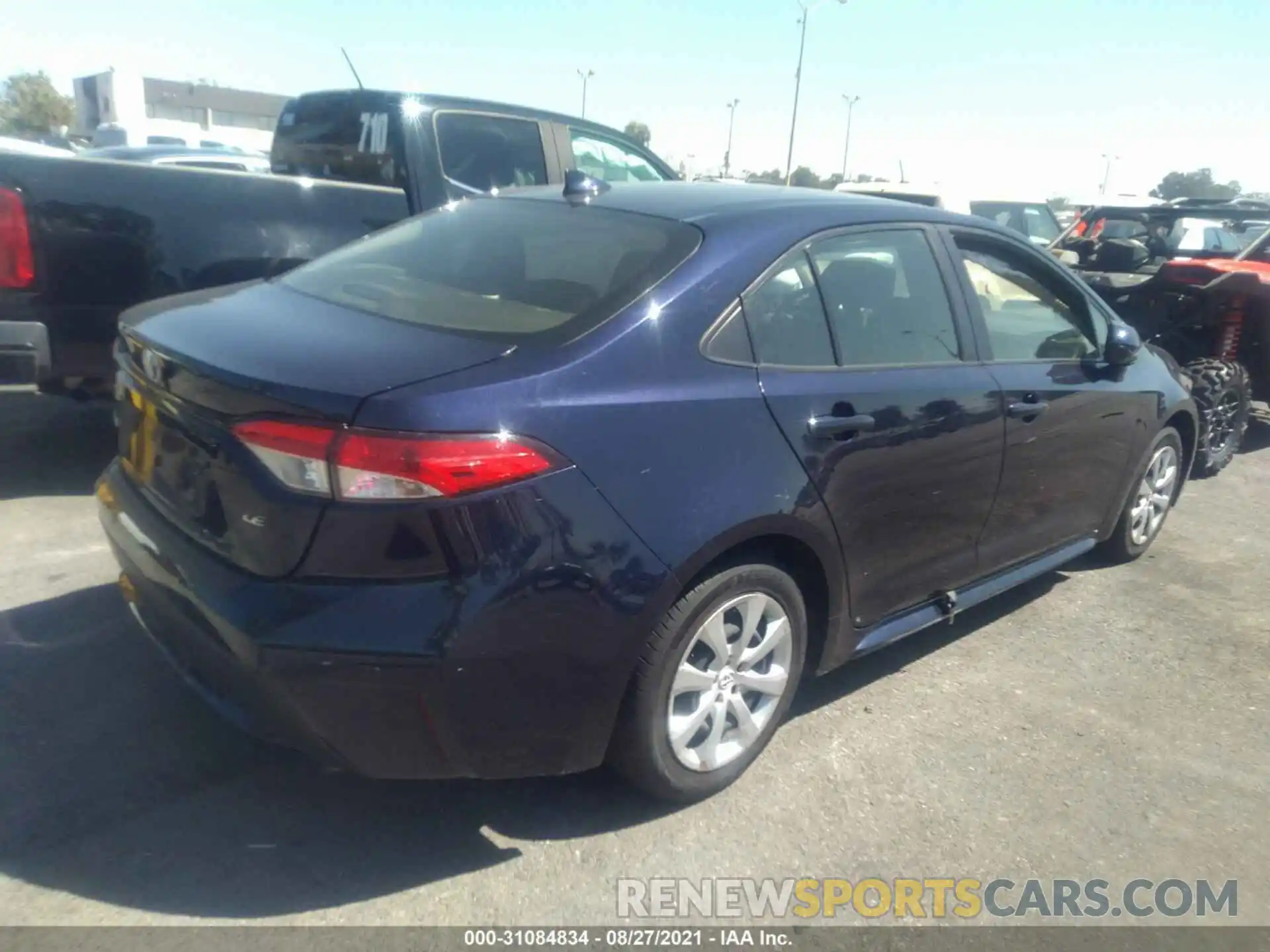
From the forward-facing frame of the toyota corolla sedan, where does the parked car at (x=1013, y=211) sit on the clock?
The parked car is roughly at 11 o'clock from the toyota corolla sedan.

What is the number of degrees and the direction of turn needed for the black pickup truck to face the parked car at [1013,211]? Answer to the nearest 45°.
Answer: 0° — it already faces it

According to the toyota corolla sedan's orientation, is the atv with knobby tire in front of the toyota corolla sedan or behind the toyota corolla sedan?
in front

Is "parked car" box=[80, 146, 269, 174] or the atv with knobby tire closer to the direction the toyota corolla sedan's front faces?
the atv with knobby tire

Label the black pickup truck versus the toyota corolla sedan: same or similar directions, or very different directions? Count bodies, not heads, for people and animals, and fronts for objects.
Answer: same or similar directions

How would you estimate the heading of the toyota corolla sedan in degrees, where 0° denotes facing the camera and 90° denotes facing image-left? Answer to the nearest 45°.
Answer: approximately 225°

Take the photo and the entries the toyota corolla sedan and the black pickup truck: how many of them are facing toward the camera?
0

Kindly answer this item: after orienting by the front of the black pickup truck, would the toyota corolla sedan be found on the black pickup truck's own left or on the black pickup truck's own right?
on the black pickup truck's own right

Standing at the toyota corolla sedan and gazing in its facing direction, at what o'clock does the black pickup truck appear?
The black pickup truck is roughly at 9 o'clock from the toyota corolla sedan.

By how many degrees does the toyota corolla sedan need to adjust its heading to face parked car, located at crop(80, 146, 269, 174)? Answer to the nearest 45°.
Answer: approximately 90° to its left

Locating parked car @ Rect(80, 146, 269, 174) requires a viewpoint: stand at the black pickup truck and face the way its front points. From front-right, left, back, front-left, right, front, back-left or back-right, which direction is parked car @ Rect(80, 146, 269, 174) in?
front-left

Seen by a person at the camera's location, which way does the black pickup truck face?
facing away from the viewer and to the right of the viewer
